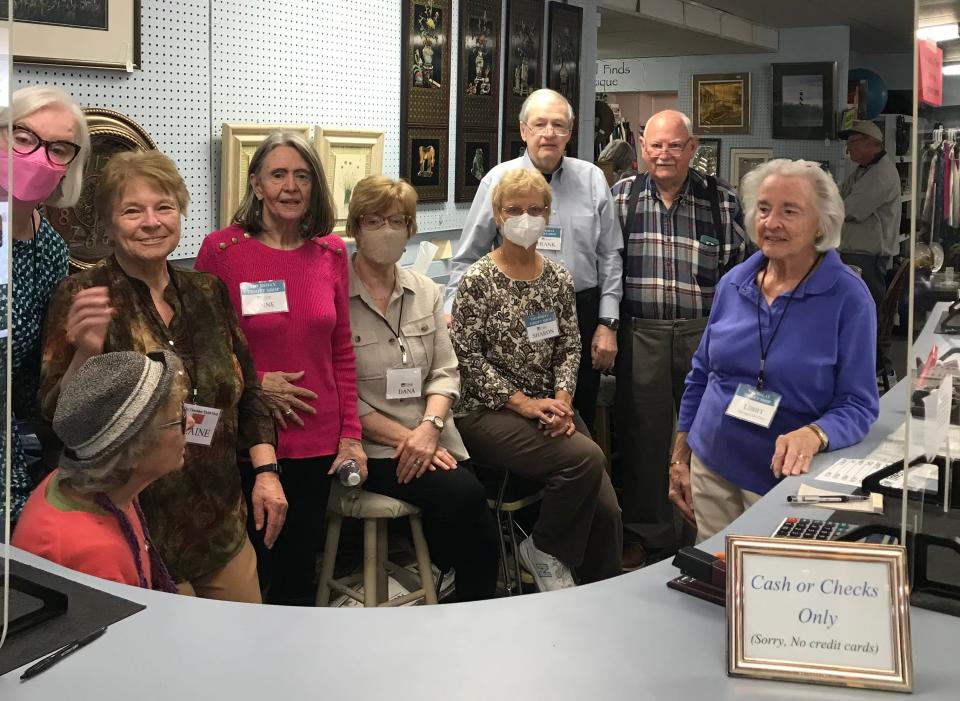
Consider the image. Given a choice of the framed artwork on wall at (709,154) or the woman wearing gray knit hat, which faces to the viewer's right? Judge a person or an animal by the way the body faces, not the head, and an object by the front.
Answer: the woman wearing gray knit hat

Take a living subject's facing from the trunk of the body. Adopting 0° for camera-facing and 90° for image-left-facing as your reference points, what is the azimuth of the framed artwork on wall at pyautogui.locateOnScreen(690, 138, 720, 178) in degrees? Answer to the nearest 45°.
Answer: approximately 0°

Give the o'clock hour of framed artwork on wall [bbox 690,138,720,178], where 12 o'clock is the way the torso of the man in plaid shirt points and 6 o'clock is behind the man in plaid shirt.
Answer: The framed artwork on wall is roughly at 6 o'clock from the man in plaid shirt.

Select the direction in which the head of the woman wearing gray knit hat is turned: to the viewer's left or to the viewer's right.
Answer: to the viewer's right

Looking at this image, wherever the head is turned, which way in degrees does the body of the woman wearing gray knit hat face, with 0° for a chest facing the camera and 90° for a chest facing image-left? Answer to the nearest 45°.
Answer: approximately 270°

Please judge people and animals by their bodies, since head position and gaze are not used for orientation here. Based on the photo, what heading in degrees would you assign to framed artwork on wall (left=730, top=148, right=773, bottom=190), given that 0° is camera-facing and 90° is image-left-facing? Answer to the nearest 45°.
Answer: approximately 0°

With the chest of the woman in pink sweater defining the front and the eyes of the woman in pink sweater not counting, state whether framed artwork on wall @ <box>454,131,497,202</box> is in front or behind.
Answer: behind

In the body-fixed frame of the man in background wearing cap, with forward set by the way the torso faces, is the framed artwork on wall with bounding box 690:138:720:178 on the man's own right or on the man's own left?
on the man's own right

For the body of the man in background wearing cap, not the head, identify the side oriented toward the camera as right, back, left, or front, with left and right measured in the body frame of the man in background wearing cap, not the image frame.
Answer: left
